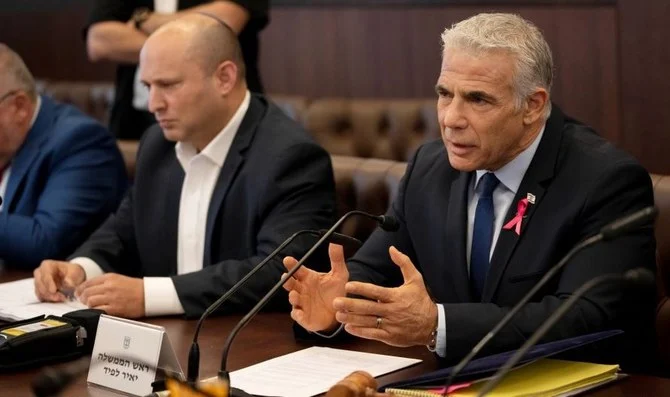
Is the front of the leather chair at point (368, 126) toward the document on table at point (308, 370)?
yes

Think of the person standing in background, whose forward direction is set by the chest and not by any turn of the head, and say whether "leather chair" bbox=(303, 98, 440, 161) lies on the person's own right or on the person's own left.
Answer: on the person's own left

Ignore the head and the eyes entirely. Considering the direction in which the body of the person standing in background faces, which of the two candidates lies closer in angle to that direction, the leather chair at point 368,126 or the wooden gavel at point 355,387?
the wooden gavel

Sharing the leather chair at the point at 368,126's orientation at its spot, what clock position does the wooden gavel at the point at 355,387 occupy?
The wooden gavel is roughly at 12 o'clock from the leather chair.

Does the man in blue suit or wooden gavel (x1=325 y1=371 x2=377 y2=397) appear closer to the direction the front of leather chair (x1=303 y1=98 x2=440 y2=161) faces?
the wooden gavel

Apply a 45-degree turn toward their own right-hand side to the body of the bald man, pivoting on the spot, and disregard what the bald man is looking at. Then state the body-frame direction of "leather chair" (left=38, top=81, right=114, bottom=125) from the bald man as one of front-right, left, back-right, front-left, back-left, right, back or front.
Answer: right

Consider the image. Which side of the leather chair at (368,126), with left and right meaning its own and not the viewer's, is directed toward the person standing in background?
right

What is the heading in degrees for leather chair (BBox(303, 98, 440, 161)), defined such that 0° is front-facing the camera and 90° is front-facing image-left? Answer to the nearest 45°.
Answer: approximately 0°

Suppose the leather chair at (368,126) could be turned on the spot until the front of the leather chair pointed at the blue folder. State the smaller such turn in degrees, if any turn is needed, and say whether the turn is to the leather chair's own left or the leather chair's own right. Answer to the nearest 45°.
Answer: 0° — it already faces it

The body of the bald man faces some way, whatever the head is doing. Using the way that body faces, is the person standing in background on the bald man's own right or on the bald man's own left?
on the bald man's own right

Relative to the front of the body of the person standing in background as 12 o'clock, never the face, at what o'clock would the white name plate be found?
The white name plate is roughly at 12 o'clock from the person standing in background.

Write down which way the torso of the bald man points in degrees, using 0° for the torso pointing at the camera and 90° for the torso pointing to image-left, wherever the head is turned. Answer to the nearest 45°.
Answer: approximately 45°

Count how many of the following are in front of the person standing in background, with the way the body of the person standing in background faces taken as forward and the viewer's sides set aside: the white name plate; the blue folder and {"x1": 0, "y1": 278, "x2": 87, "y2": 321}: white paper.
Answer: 3
